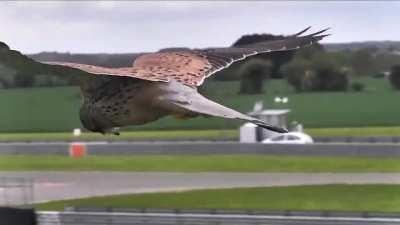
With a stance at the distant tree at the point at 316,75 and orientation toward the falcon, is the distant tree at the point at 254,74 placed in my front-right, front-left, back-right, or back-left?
front-right
